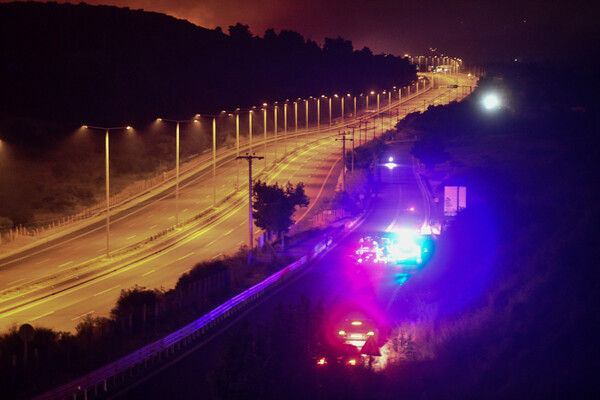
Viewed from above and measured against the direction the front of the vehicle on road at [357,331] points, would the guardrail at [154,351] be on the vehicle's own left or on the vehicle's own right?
on the vehicle's own left

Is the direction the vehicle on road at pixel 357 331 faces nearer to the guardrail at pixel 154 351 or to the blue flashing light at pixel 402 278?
the blue flashing light

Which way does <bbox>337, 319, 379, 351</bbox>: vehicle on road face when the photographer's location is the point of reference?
facing away from the viewer

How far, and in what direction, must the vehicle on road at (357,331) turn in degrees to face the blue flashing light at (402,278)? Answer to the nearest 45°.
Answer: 0° — it already faces it

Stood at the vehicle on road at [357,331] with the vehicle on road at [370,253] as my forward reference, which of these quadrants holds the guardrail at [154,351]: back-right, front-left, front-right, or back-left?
back-left

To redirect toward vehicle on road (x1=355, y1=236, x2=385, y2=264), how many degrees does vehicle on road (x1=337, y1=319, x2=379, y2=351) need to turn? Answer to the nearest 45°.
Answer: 0° — it already faces it

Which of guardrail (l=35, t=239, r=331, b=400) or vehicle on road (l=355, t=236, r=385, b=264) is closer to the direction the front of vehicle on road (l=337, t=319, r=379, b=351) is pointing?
the vehicle on road
